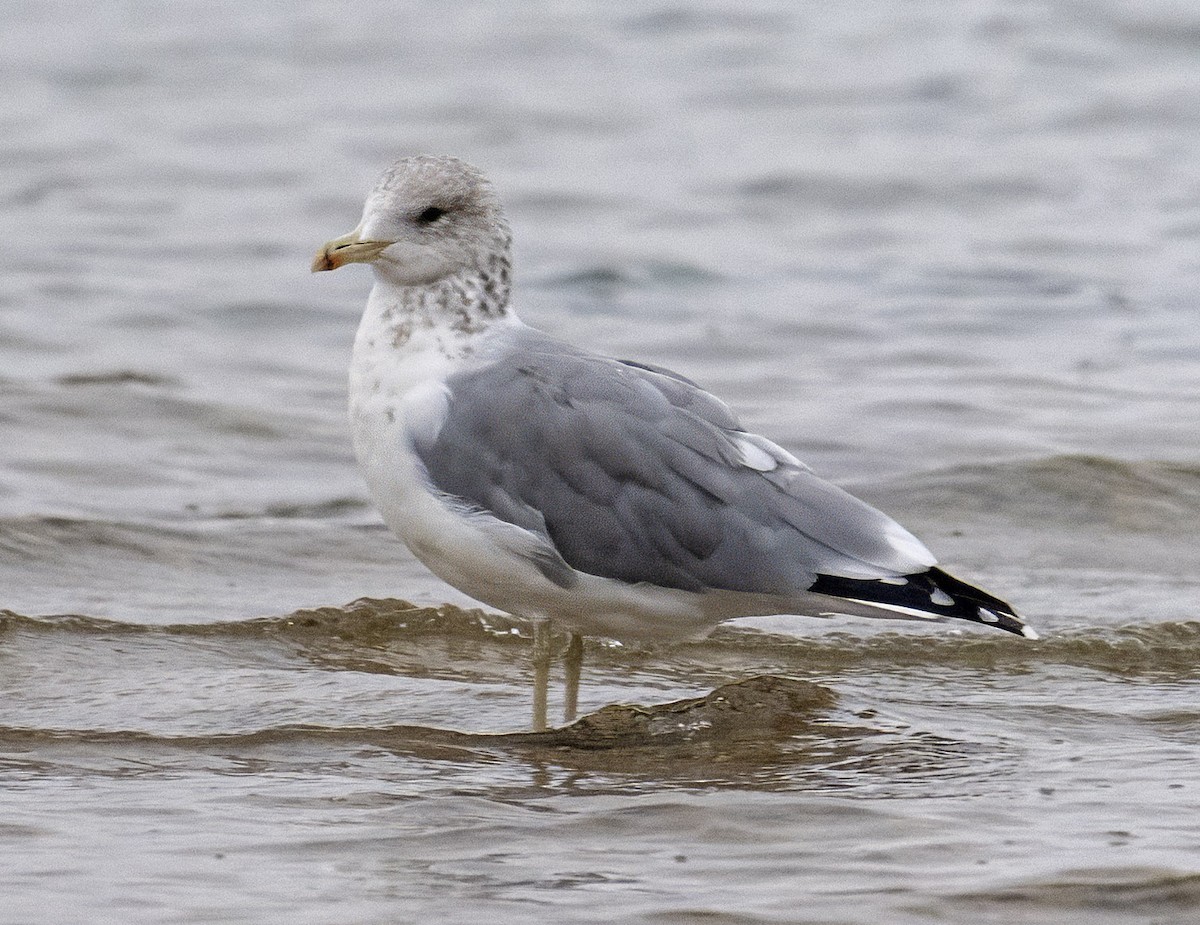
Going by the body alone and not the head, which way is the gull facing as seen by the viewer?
to the viewer's left
